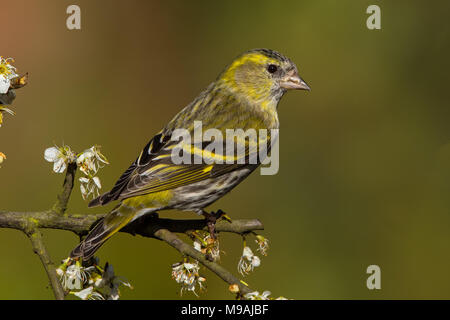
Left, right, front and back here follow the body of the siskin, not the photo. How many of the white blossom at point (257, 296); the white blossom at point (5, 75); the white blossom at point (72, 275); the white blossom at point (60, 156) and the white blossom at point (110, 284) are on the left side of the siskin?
0

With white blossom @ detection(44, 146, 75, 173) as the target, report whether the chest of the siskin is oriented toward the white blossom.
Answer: no

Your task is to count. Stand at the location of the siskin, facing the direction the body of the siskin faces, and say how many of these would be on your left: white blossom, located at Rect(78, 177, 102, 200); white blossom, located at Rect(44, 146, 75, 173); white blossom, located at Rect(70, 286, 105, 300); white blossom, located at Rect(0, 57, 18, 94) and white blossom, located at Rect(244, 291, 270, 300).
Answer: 0

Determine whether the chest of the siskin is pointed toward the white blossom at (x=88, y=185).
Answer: no

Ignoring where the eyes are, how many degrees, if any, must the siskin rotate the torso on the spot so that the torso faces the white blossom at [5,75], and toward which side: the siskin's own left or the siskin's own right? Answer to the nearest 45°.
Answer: approximately 135° to the siskin's own right

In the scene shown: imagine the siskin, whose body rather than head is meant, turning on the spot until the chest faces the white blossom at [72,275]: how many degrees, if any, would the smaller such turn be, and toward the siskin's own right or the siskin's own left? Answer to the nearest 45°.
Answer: approximately 135° to the siskin's own right

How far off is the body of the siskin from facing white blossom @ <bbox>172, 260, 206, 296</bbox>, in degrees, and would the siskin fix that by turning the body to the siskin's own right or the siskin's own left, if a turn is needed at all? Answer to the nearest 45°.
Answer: approximately 90° to the siskin's own right

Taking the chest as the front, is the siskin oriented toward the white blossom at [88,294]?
no

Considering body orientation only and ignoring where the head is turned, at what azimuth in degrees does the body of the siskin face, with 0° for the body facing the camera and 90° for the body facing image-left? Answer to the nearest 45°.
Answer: approximately 270°

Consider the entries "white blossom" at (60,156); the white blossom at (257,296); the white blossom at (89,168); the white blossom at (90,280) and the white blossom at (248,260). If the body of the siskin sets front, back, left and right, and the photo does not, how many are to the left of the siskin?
0
